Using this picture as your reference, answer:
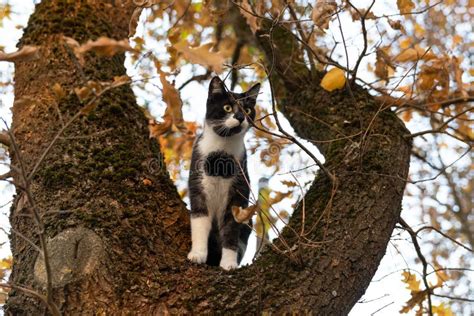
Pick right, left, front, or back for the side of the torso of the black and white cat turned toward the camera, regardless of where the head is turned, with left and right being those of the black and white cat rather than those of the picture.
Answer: front
